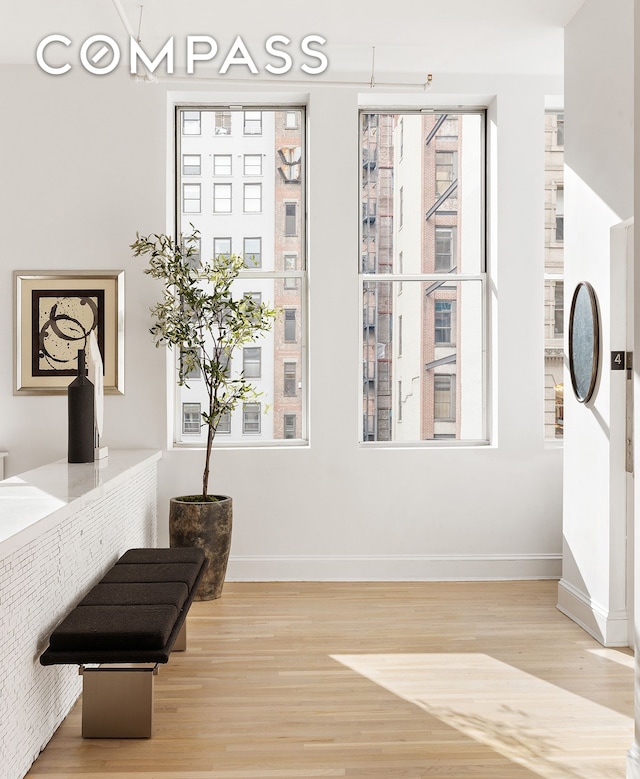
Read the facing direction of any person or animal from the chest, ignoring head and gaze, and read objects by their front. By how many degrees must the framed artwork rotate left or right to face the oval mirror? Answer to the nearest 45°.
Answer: approximately 45° to its left

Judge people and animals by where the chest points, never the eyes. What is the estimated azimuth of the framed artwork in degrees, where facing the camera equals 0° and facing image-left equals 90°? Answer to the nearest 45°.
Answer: approximately 0°

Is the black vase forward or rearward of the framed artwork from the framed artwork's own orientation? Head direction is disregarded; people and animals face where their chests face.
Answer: forward

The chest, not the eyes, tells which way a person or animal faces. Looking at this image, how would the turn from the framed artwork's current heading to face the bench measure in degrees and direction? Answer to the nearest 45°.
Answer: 0° — it already faces it

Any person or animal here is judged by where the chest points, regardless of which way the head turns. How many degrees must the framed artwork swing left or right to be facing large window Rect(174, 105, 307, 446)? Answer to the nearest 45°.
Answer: approximately 90° to its left

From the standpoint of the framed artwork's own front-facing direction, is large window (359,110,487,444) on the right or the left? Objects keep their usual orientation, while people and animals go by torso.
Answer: on its left

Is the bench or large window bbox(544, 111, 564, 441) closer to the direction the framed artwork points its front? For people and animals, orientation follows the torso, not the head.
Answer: the bench

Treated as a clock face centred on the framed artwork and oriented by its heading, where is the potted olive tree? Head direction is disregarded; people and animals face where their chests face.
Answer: The potted olive tree is roughly at 10 o'clock from the framed artwork.

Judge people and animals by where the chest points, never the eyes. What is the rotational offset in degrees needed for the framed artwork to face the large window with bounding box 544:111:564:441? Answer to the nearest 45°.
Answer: approximately 90° to its left

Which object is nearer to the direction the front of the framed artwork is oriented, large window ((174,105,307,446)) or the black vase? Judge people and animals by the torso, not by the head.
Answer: the black vase
